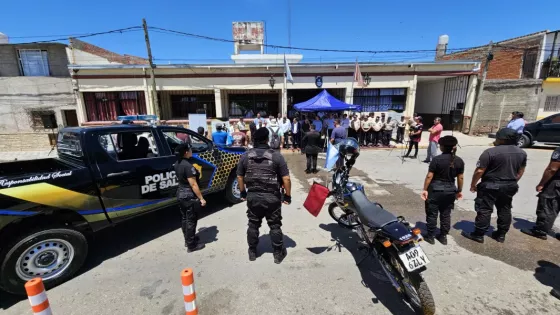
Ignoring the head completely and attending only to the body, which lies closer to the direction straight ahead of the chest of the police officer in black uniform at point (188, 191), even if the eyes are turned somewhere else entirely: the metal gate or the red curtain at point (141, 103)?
the metal gate

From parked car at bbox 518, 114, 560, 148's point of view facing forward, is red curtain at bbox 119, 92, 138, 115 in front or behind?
in front

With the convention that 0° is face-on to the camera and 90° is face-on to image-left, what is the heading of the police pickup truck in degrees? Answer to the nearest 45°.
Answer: approximately 225°

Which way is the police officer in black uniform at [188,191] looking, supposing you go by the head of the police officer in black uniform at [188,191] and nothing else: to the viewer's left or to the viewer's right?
to the viewer's right

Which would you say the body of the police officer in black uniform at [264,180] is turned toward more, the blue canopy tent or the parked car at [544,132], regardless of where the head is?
the blue canopy tent

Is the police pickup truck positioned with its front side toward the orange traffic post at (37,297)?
no

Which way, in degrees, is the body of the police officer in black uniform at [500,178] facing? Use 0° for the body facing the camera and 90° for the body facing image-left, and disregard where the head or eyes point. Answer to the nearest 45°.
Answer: approximately 135°

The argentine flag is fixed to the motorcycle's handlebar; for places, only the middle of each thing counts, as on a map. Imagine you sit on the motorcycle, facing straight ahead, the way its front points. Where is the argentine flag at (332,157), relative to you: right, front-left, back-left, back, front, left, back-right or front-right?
front

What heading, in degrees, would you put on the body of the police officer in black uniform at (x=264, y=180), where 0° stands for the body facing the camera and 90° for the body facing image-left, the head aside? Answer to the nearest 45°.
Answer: approximately 180°

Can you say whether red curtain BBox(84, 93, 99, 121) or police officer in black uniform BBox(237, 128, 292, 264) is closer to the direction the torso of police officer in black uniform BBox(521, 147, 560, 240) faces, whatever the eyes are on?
the red curtain

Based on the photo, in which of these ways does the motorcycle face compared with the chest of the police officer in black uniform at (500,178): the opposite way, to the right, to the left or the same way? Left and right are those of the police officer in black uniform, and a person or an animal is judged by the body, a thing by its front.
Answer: the same way

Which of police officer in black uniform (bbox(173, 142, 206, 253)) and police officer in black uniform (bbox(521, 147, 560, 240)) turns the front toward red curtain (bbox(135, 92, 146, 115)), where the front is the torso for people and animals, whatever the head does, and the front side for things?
police officer in black uniform (bbox(521, 147, 560, 240))

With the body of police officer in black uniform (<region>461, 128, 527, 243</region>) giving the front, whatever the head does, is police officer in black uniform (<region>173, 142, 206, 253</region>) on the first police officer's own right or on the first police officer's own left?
on the first police officer's own left

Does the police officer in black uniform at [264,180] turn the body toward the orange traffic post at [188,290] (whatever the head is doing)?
no

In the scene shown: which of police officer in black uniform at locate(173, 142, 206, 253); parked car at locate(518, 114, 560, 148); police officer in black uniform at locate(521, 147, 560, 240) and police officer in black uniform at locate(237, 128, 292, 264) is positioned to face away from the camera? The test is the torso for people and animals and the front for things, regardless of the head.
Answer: police officer in black uniform at locate(237, 128, 292, 264)

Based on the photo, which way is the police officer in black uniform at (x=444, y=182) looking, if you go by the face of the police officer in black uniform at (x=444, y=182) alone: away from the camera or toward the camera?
away from the camera

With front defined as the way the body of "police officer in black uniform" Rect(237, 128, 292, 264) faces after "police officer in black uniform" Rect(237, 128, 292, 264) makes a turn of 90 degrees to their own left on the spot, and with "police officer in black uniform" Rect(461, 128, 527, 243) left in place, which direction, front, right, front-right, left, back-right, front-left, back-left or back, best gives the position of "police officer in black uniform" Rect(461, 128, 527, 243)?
back
